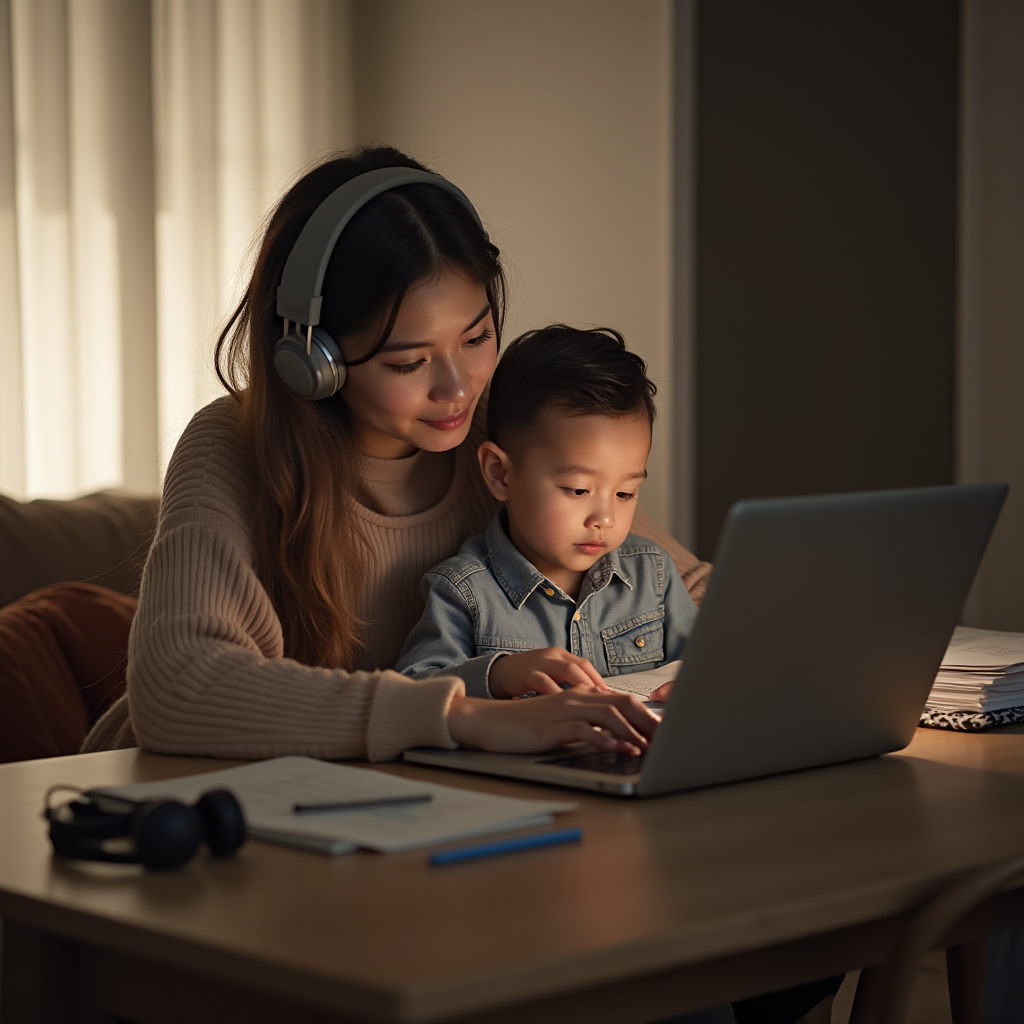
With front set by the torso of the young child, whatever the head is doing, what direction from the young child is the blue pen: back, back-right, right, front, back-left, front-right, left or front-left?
front-right

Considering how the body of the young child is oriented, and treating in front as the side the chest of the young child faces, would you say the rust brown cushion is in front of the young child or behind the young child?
behind

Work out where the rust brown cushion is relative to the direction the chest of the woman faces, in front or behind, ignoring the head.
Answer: behind

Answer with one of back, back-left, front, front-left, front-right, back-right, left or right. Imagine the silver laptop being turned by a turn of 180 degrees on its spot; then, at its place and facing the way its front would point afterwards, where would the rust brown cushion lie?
back

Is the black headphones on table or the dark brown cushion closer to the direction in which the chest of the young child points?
the black headphones on table

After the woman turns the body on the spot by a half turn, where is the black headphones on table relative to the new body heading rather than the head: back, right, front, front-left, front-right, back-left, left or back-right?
back-left

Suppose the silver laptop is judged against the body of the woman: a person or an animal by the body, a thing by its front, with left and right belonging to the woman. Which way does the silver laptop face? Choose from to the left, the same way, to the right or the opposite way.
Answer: the opposite way

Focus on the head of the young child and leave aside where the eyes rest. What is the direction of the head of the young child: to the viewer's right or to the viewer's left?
to the viewer's right

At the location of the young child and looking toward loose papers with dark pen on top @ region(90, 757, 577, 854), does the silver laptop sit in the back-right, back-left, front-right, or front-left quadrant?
front-left

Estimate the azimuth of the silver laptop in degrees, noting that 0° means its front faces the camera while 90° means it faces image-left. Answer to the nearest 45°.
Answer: approximately 135°

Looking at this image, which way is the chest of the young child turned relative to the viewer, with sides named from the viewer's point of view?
facing the viewer and to the right of the viewer

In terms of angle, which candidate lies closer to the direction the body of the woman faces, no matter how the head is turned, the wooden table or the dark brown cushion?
the wooden table

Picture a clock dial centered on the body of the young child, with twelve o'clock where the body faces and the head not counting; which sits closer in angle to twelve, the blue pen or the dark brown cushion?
the blue pen

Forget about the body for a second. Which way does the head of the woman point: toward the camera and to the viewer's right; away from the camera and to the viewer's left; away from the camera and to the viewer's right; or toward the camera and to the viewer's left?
toward the camera and to the viewer's right
